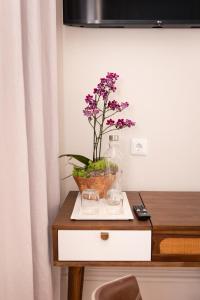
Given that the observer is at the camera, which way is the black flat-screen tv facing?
facing the viewer

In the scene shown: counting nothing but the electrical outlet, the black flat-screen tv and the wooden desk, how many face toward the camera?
3

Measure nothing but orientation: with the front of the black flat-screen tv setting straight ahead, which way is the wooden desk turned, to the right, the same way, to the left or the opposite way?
the same way

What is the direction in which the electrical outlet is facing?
toward the camera

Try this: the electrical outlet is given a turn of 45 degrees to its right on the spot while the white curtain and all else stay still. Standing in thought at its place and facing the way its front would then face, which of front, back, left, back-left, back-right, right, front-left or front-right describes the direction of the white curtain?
front

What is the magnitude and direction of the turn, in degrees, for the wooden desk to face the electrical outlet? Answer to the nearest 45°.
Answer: approximately 180°

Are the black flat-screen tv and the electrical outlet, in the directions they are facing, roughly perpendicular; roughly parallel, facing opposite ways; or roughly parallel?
roughly parallel

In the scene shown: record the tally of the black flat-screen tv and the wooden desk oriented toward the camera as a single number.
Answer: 2

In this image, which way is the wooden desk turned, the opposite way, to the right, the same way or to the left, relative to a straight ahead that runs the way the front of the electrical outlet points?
the same way
